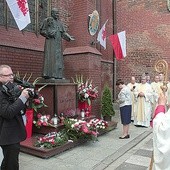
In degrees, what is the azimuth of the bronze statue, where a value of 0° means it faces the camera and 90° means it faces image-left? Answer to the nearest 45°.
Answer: approximately 315°

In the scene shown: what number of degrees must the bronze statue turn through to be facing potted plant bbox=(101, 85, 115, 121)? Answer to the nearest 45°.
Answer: approximately 90° to its left

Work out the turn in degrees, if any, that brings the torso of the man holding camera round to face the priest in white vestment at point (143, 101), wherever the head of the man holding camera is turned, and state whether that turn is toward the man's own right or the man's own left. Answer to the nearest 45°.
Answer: approximately 45° to the man's own left

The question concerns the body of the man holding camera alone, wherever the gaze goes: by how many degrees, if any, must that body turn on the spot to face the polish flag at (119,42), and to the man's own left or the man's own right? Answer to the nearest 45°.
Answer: approximately 45° to the man's own left

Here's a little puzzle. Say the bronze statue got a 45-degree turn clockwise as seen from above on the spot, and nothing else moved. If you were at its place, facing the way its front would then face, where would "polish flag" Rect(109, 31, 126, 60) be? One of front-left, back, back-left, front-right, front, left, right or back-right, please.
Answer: back-left

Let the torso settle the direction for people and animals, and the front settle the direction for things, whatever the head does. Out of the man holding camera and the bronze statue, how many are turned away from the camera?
0

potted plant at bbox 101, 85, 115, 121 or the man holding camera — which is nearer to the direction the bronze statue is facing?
the man holding camera

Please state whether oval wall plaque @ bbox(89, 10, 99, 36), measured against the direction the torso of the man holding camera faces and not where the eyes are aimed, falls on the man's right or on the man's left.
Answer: on the man's left

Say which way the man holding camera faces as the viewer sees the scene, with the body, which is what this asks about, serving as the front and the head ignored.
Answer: to the viewer's right

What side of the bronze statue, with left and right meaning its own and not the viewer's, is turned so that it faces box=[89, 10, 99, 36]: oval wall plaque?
left

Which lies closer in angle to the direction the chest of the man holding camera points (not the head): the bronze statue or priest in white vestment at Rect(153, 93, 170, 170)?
the priest in white vestment

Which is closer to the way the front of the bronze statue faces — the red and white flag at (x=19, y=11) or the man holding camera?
the man holding camera

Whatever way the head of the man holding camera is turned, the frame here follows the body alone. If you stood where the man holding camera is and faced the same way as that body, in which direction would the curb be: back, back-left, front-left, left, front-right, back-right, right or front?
front-left

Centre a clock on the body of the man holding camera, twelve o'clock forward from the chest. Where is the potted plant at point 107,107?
The potted plant is roughly at 10 o'clock from the man holding camera.
